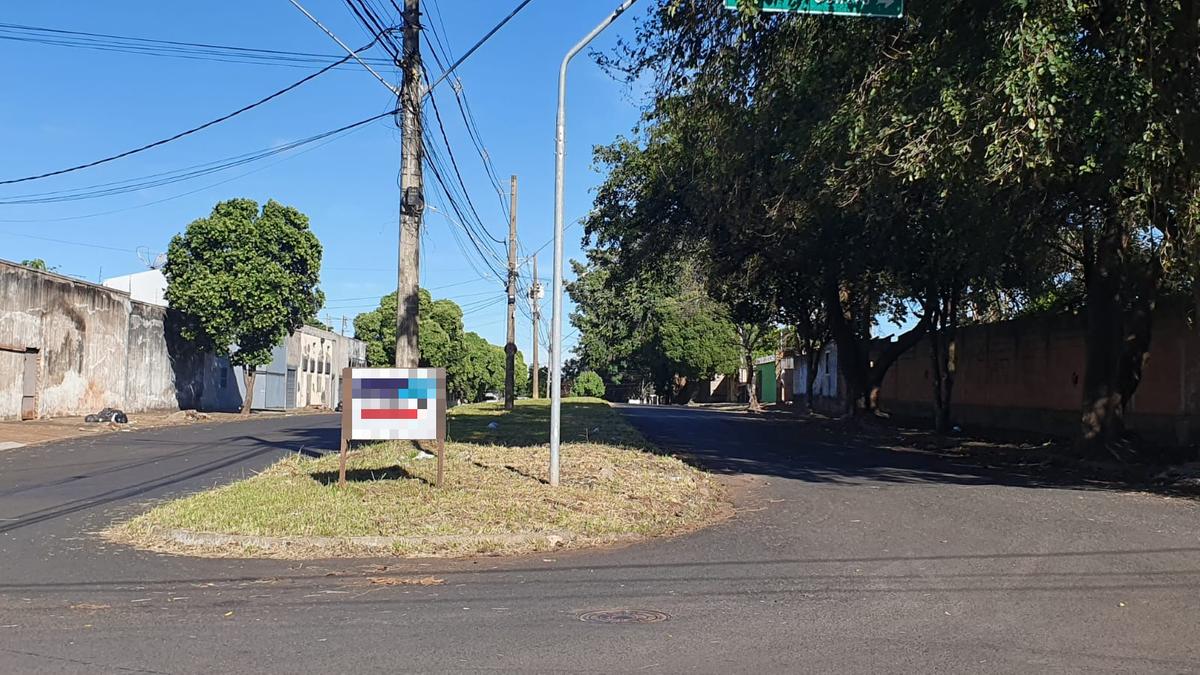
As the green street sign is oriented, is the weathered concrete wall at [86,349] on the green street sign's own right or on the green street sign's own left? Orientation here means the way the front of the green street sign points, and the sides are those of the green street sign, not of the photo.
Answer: on the green street sign's own right

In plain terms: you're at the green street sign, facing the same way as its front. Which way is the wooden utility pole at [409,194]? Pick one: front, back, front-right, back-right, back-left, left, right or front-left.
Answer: back-right

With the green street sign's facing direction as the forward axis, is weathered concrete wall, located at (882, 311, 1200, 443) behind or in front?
behind

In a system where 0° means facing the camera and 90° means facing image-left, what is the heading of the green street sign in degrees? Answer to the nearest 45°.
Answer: approximately 0°

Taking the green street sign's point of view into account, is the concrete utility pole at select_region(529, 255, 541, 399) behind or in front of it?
behind

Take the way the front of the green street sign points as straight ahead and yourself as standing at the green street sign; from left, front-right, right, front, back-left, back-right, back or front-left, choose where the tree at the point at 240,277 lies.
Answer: back-right

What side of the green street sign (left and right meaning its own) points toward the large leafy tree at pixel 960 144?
back

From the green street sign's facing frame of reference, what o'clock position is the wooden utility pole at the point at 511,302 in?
The wooden utility pole is roughly at 5 o'clock from the green street sign.
